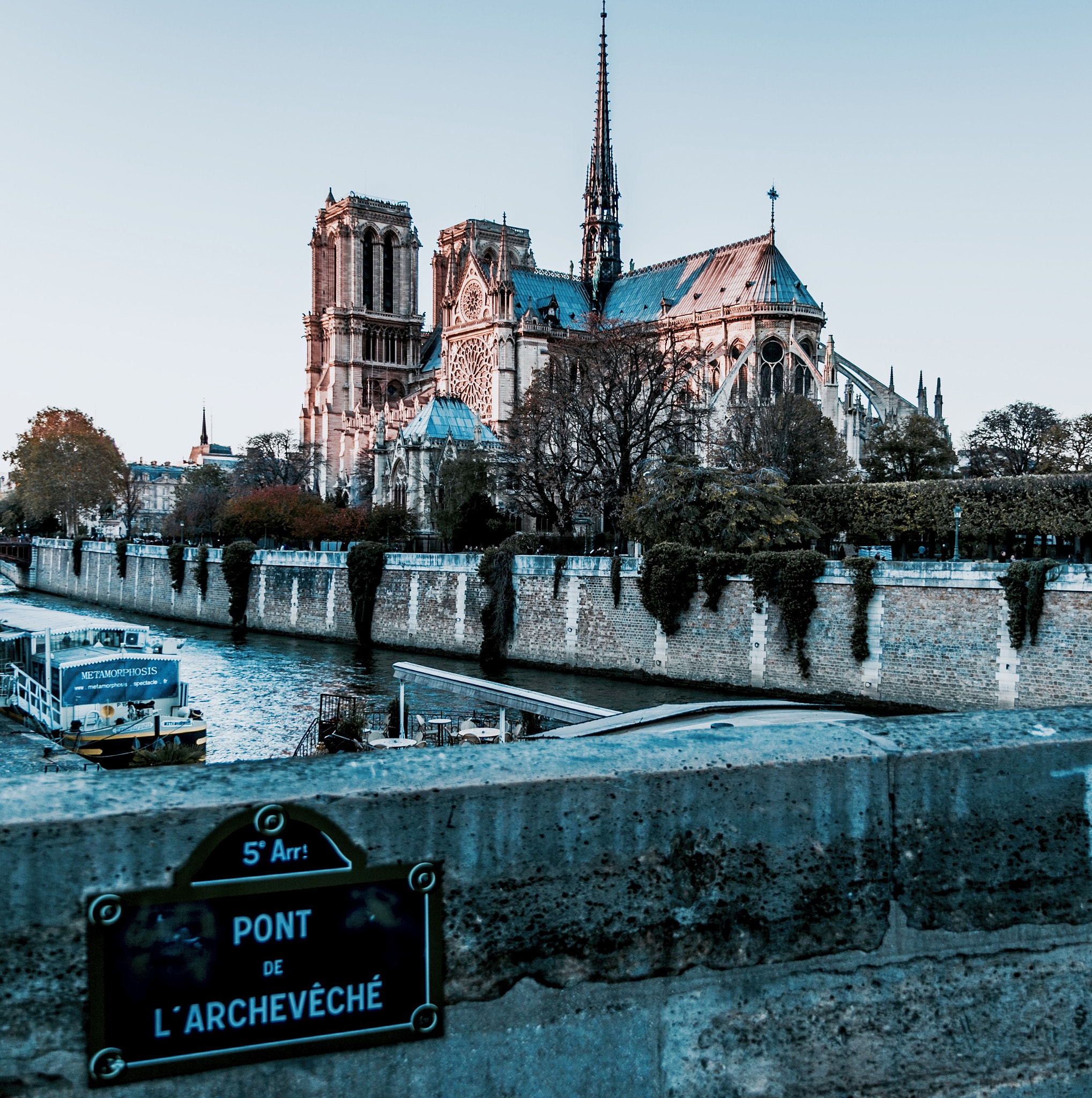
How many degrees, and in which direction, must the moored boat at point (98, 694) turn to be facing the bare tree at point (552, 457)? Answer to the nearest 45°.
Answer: approximately 90° to its left

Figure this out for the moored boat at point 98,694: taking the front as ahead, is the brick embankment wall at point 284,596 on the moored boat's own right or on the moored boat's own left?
on the moored boat's own left

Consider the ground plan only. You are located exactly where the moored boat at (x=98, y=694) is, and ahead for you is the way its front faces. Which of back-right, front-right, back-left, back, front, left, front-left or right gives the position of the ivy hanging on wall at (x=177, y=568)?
back-left

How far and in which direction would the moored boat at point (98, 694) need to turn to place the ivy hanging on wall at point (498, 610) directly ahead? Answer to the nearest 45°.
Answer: approximately 90° to its left

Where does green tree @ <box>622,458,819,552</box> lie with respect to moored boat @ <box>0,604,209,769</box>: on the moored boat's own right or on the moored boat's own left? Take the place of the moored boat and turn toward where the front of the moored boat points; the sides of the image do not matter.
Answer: on the moored boat's own left

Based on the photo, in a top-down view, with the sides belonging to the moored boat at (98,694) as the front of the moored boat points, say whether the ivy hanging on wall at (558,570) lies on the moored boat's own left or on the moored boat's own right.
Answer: on the moored boat's own left

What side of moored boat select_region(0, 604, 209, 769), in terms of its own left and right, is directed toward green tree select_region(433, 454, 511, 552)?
left

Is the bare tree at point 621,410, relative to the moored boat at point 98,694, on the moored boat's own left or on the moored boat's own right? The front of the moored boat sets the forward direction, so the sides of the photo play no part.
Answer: on the moored boat's own left
